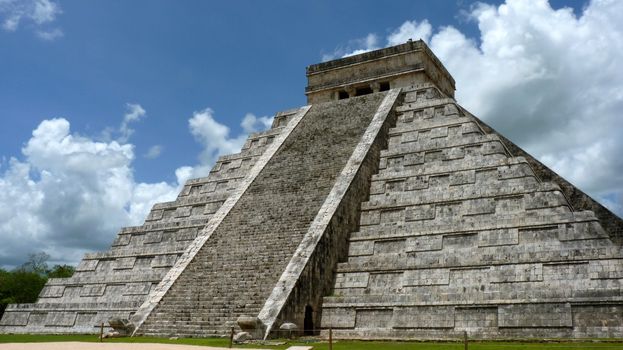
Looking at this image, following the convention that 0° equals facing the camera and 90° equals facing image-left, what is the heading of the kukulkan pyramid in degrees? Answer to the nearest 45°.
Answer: approximately 45°
